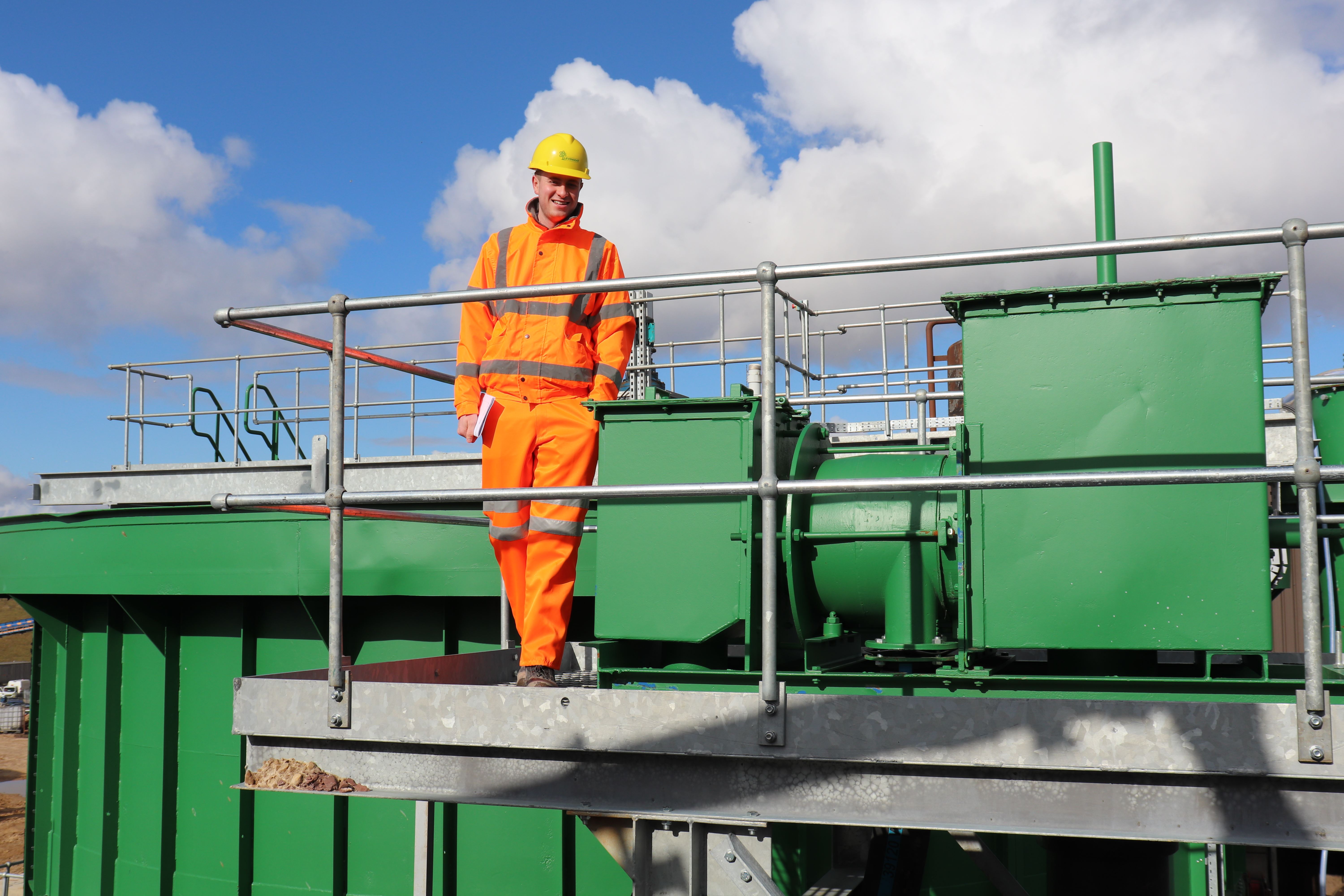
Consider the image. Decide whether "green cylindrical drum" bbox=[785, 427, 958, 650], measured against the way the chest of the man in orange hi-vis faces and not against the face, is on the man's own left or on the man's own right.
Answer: on the man's own left

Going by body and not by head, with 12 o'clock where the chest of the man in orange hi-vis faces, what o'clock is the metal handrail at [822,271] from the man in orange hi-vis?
The metal handrail is roughly at 11 o'clock from the man in orange hi-vis.

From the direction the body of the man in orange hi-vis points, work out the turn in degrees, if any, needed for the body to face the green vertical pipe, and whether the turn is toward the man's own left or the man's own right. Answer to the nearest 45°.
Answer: approximately 90° to the man's own left

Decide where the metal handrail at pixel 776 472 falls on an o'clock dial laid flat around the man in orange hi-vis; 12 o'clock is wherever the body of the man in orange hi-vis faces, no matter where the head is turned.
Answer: The metal handrail is roughly at 11 o'clock from the man in orange hi-vis.

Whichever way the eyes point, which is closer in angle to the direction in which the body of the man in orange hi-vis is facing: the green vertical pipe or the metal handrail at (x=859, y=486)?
the metal handrail

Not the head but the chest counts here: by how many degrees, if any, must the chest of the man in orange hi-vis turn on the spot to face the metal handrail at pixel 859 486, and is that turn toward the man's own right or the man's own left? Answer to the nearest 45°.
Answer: approximately 45° to the man's own left

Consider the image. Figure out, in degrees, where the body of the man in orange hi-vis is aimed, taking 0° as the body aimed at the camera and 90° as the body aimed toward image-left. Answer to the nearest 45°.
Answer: approximately 0°
